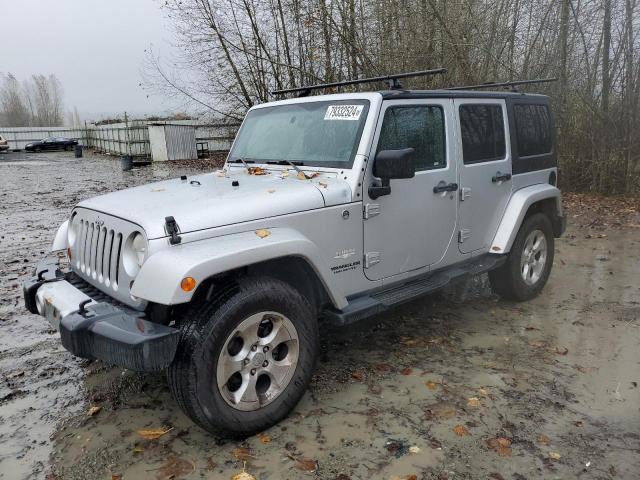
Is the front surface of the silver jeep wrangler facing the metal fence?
no

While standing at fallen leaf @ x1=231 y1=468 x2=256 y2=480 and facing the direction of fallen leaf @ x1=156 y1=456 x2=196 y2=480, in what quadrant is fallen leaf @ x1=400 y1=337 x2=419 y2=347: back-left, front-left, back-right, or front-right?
back-right

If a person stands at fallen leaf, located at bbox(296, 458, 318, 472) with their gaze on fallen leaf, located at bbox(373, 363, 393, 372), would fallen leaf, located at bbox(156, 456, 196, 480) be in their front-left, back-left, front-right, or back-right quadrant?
back-left

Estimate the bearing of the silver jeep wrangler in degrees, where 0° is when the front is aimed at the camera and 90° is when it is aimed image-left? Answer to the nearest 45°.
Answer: approximately 45°

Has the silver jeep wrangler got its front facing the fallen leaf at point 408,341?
no

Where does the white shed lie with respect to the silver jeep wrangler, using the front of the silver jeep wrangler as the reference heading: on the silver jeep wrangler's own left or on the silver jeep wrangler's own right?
on the silver jeep wrangler's own right

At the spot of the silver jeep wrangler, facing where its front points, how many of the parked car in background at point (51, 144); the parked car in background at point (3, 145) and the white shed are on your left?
0

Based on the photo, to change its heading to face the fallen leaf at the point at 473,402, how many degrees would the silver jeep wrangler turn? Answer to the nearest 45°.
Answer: approximately 135° to its left
